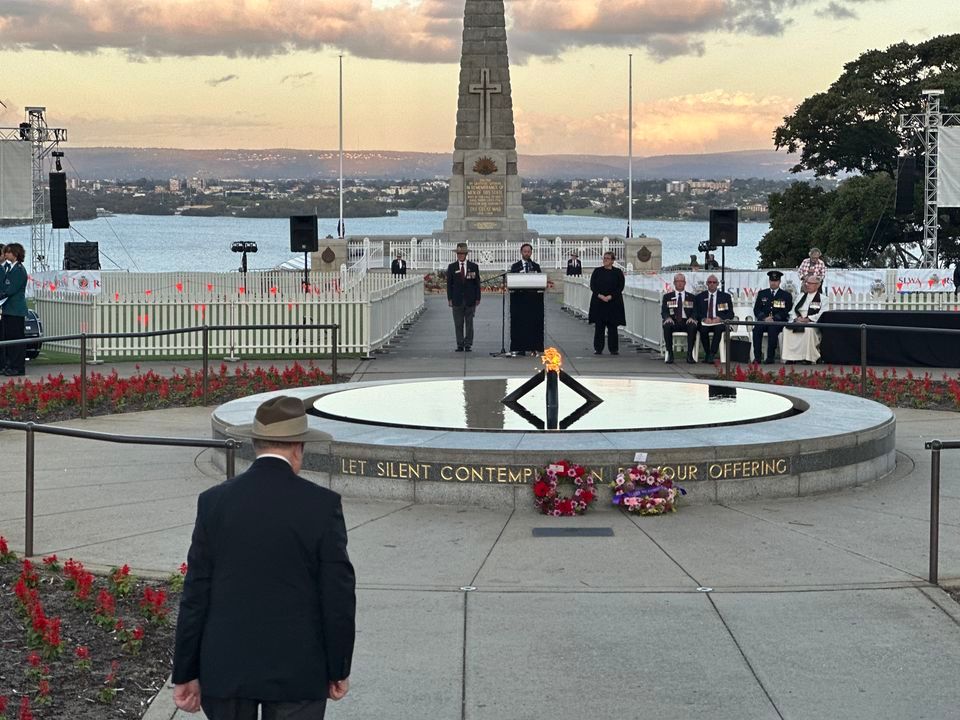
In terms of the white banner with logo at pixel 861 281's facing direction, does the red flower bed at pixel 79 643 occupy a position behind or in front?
in front

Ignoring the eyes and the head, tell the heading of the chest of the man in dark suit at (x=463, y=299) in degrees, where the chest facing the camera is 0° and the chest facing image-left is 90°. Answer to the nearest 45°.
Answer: approximately 0°

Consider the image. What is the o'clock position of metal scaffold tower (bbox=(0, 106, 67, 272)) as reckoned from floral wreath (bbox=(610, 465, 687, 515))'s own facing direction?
The metal scaffold tower is roughly at 5 o'clock from the floral wreath.

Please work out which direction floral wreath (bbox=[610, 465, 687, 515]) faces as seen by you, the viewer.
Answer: facing the viewer

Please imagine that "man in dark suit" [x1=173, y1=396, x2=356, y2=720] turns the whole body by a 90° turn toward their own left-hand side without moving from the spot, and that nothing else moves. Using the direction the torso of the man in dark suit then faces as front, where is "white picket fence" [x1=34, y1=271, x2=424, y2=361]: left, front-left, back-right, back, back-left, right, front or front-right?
right

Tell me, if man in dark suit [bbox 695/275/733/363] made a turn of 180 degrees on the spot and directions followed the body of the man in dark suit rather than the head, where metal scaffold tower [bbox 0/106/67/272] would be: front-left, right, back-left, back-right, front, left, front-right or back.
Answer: front-left

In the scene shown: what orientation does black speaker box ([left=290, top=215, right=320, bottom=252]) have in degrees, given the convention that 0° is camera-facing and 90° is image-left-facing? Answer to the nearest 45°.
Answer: approximately 0°

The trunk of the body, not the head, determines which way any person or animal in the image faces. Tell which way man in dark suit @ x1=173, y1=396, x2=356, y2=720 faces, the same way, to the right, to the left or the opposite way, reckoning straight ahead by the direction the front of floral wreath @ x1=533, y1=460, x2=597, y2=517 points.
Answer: the opposite way

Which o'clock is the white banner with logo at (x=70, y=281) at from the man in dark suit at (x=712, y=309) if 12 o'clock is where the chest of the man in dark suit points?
The white banner with logo is roughly at 4 o'clock from the man in dark suit.

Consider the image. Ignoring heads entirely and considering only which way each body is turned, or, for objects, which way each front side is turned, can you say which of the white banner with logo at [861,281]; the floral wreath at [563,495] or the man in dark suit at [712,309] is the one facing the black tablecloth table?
the white banner with logo

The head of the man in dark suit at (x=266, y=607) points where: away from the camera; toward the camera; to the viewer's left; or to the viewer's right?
away from the camera
